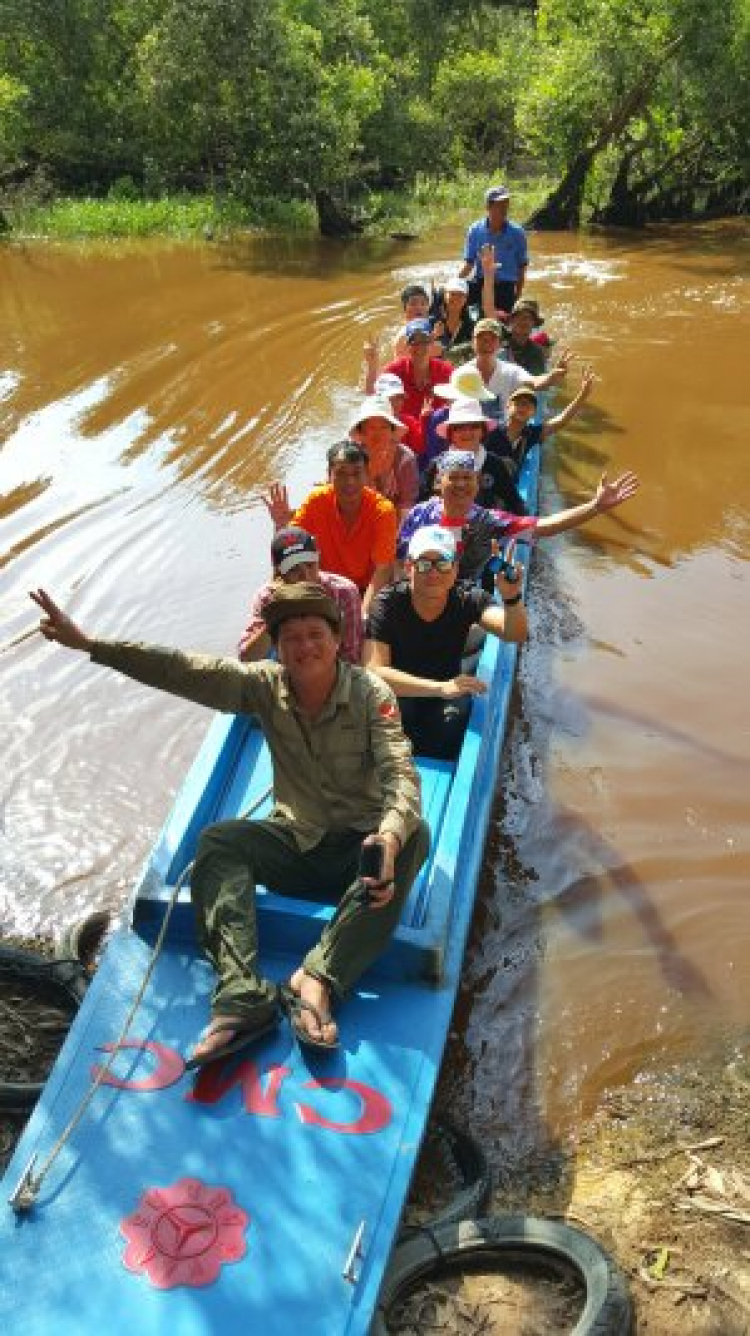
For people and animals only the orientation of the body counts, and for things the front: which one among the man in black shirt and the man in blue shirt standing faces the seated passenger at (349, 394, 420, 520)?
the man in blue shirt standing

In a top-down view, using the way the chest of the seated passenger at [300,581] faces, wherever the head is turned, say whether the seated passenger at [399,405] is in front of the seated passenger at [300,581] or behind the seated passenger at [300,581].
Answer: behind

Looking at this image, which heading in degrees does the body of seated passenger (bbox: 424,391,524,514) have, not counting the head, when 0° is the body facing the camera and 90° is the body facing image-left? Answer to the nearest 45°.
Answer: approximately 0°

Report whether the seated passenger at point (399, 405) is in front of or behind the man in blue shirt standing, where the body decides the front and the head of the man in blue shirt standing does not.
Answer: in front

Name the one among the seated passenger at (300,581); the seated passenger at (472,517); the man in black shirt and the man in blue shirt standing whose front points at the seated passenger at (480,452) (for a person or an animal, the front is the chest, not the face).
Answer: the man in blue shirt standing

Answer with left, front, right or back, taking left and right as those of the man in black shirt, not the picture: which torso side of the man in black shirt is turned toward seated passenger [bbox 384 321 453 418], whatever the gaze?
back
